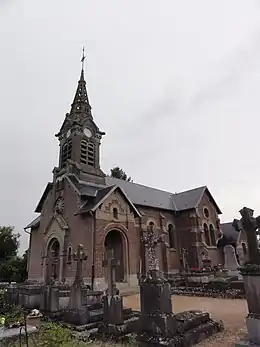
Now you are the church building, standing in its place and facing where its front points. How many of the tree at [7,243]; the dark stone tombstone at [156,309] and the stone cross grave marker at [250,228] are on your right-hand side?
1

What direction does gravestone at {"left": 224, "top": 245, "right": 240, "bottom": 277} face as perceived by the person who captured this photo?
facing the viewer and to the left of the viewer

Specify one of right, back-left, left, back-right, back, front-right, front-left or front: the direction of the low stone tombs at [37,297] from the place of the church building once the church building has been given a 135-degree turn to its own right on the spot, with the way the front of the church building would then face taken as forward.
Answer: back

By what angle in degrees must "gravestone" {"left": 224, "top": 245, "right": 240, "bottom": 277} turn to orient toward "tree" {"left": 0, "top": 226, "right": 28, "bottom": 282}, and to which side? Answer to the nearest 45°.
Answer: approximately 45° to its right

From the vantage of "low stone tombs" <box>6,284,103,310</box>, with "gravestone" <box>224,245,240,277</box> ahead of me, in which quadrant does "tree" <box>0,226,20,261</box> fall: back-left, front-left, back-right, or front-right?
front-left

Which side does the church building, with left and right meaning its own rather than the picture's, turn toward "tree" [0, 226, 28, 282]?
right

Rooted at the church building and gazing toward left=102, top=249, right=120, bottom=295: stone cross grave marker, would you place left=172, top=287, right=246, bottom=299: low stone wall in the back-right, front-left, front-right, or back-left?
front-left

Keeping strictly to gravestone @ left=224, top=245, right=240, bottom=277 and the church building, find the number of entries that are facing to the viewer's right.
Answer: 0

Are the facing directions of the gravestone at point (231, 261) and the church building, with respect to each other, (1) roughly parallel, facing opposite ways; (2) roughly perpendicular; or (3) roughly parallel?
roughly parallel

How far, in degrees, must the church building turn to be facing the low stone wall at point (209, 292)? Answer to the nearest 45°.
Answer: approximately 90° to its left

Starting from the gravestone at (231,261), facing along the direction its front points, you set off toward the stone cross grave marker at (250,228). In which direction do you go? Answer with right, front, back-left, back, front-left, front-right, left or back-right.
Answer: front-left

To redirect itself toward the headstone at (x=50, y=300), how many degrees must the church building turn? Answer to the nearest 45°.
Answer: approximately 45° to its left

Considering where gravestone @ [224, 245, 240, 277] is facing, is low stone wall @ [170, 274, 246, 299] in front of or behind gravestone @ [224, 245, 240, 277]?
in front
